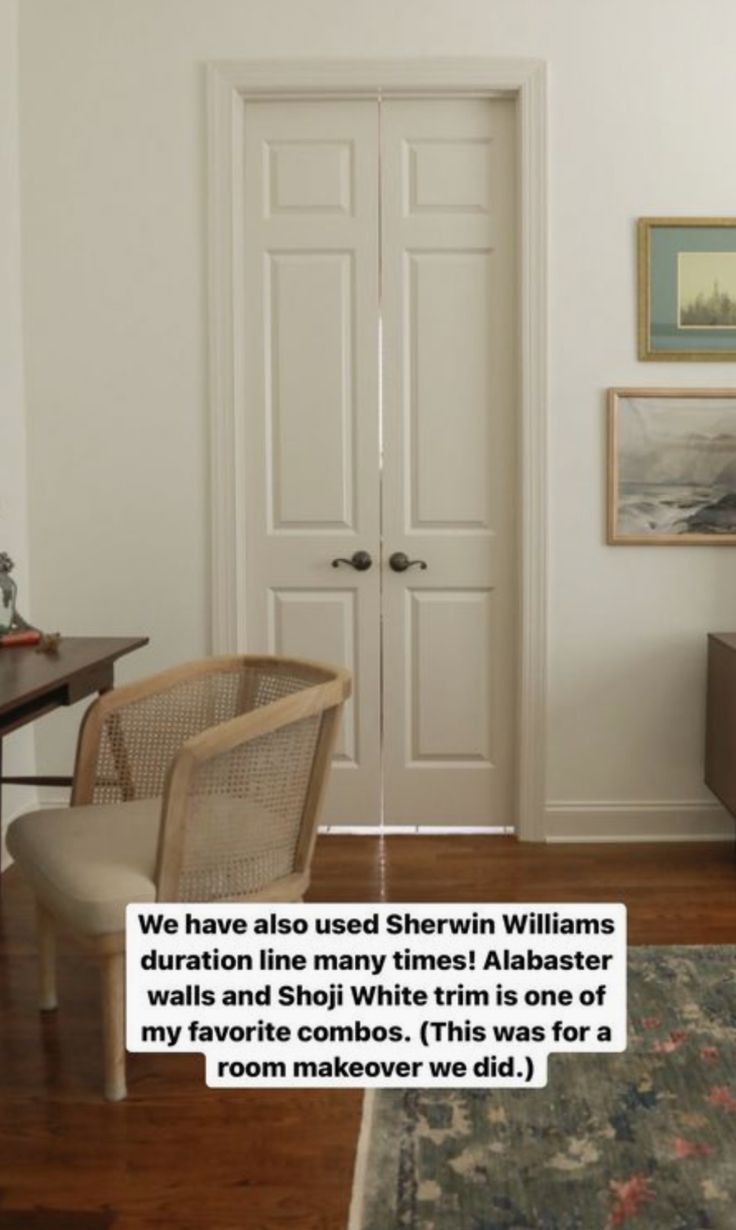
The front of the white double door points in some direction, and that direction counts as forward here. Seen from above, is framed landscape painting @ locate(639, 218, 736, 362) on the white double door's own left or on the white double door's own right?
on the white double door's own left

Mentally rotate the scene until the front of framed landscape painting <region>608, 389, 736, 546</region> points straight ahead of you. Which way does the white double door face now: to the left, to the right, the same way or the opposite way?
the same way

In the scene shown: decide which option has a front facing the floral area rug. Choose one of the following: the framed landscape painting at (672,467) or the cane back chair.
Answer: the framed landscape painting

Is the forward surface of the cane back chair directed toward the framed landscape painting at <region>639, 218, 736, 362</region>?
no

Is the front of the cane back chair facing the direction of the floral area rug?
no

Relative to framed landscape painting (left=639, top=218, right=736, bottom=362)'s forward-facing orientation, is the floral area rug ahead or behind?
ahead

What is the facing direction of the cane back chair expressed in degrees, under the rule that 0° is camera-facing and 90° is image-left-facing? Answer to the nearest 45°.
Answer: approximately 45°

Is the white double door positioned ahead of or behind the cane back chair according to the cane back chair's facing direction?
behind

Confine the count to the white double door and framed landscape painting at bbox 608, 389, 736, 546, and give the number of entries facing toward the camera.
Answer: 2

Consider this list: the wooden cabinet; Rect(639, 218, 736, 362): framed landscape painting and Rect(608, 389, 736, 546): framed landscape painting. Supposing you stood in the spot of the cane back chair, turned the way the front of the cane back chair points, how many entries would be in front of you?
0

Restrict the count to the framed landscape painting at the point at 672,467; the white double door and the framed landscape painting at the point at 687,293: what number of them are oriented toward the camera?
3

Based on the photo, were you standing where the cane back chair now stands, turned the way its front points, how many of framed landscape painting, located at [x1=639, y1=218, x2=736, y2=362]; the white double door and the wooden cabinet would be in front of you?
0

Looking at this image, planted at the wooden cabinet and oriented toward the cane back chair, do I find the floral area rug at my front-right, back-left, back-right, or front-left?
front-left

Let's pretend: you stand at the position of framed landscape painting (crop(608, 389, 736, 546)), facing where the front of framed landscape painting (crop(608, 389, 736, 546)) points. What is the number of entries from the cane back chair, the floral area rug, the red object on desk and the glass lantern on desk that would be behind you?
0

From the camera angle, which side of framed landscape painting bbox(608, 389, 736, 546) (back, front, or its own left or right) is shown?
front

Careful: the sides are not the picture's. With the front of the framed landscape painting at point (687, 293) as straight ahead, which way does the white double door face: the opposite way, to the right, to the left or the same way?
the same way

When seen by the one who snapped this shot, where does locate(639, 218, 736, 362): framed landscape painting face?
facing the viewer

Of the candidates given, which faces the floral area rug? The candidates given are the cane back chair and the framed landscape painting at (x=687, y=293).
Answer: the framed landscape painting
